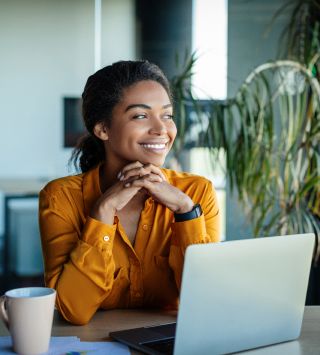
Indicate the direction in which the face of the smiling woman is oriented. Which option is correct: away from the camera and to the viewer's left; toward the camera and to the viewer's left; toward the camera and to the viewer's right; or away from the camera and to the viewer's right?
toward the camera and to the viewer's right

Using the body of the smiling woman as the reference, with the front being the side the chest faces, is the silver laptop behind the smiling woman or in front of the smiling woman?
in front

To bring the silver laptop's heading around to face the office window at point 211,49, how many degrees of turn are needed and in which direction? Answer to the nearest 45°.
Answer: approximately 45° to its right

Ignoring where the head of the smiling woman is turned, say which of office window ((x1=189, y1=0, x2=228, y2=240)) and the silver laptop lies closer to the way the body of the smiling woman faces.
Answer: the silver laptop

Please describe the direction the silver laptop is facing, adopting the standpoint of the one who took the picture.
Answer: facing away from the viewer and to the left of the viewer

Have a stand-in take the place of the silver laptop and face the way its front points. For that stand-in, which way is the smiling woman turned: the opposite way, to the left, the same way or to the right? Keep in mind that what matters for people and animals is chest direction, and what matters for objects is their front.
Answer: the opposite way

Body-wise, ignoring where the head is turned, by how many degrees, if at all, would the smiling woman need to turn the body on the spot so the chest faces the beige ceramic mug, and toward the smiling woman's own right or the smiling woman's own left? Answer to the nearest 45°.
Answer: approximately 45° to the smiling woman's own right

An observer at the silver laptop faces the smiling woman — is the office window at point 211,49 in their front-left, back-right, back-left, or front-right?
front-right

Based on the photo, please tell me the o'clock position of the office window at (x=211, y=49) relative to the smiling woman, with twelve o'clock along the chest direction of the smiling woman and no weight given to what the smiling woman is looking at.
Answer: The office window is roughly at 8 o'clock from the smiling woman.

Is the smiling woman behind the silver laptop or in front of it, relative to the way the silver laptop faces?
in front
